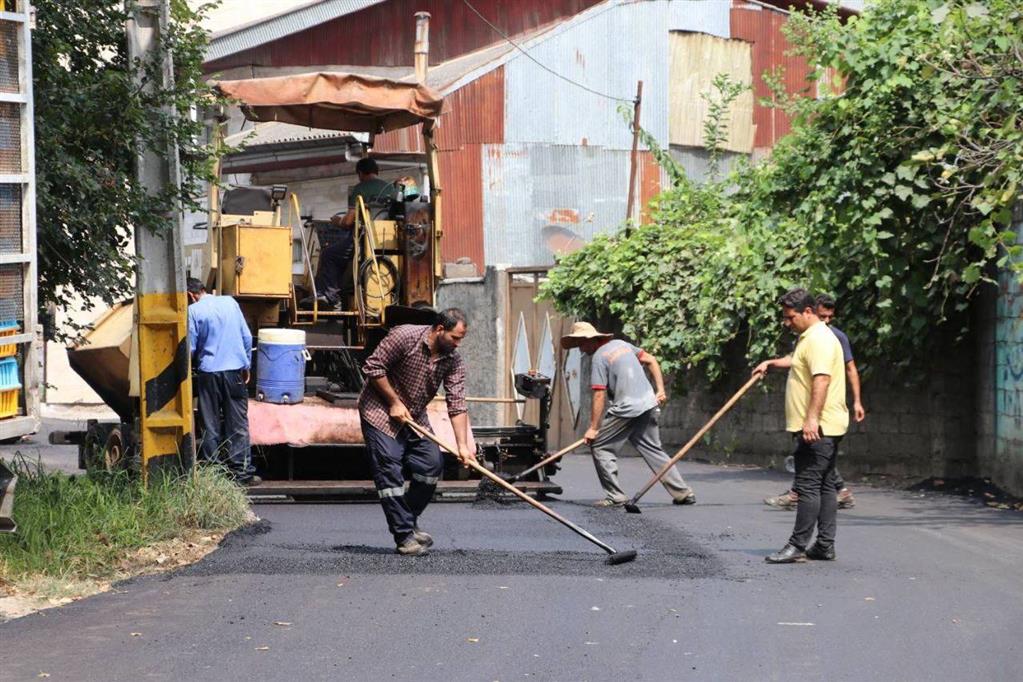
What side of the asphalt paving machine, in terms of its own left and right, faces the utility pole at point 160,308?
left

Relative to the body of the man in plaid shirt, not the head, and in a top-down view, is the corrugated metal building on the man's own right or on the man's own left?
on the man's own left

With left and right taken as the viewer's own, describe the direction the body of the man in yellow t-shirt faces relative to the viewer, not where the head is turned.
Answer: facing to the left of the viewer

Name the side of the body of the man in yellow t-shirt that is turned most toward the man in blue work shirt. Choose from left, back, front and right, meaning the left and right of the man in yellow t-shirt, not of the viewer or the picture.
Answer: front

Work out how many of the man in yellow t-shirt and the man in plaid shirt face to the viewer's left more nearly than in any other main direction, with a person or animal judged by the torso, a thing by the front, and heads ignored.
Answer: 1

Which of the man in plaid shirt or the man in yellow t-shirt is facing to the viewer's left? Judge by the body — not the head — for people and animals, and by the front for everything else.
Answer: the man in yellow t-shirt

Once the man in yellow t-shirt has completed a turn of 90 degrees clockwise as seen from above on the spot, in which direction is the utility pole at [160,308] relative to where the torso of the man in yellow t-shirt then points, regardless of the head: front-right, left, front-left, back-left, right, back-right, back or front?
left

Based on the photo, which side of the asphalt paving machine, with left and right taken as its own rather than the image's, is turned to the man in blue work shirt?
left

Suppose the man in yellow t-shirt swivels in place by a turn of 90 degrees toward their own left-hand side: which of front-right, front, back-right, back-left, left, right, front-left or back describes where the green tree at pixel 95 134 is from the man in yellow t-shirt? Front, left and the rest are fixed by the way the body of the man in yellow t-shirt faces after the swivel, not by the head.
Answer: right

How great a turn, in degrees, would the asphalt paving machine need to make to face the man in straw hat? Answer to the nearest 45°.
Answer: approximately 135° to its right

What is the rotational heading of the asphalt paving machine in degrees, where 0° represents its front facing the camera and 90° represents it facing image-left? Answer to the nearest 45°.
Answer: approximately 135°

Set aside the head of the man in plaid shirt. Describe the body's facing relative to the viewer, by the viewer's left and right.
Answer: facing the viewer and to the right of the viewer
